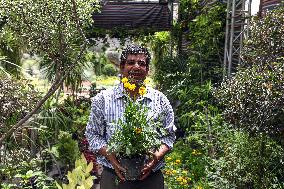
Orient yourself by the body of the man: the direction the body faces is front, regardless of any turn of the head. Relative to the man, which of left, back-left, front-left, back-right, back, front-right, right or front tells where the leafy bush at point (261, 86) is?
back-left

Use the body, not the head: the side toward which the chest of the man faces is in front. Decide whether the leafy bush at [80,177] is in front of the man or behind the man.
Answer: in front

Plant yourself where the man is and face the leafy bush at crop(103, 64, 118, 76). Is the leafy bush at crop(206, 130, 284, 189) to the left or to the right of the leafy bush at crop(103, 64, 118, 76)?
right

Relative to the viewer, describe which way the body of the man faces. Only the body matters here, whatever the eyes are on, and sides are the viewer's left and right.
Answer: facing the viewer

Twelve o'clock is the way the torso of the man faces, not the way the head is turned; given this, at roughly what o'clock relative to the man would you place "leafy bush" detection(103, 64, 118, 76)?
The leafy bush is roughly at 6 o'clock from the man.
